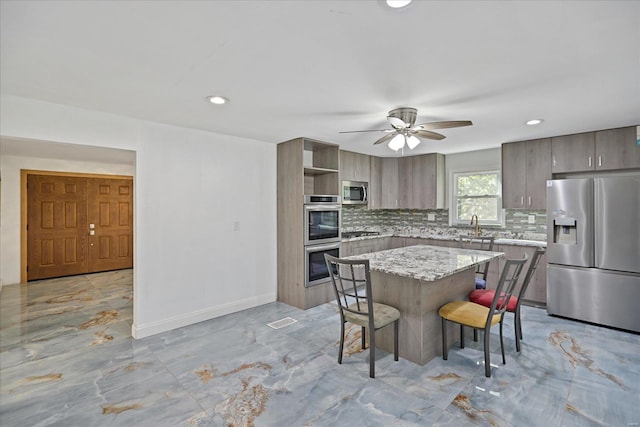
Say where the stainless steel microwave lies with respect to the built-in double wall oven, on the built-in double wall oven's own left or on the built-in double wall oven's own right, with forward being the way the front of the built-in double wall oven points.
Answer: on the built-in double wall oven's own left

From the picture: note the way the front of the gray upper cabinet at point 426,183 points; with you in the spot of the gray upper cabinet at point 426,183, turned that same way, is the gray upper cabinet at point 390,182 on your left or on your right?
on your right

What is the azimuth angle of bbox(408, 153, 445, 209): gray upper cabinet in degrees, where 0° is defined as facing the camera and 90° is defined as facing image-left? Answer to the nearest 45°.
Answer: approximately 45°

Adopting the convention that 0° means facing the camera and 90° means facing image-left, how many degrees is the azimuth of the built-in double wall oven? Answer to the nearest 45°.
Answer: approximately 315°

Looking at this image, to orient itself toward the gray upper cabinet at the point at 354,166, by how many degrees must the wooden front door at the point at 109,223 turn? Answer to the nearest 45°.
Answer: approximately 45° to its left

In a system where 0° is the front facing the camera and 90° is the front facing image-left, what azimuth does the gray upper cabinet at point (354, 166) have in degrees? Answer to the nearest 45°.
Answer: approximately 315°

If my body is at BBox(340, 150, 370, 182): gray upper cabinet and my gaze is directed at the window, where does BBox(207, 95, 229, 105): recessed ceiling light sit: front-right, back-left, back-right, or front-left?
back-right
